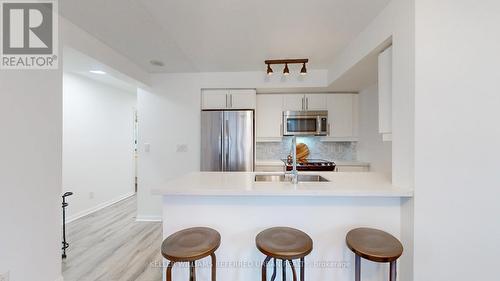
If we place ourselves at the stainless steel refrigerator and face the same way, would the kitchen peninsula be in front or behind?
in front

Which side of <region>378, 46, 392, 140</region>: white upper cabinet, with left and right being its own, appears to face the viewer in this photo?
left

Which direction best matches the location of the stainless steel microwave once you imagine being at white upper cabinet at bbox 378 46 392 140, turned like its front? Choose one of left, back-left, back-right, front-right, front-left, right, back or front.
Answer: front-right

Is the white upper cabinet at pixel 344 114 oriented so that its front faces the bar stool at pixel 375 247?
yes

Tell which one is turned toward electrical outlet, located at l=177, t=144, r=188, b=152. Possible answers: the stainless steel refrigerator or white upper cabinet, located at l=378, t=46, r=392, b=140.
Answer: the white upper cabinet

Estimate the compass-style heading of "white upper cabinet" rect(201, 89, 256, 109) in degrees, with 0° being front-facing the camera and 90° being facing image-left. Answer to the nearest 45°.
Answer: approximately 0°

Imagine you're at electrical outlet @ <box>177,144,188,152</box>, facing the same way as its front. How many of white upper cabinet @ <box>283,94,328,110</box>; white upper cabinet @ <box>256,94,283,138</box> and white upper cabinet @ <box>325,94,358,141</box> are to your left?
3

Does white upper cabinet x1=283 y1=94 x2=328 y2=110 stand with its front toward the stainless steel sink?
yes

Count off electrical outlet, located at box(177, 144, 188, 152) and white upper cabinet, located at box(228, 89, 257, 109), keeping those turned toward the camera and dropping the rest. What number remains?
2

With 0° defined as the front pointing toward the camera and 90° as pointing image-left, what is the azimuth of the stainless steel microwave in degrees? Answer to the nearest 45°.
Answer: approximately 0°

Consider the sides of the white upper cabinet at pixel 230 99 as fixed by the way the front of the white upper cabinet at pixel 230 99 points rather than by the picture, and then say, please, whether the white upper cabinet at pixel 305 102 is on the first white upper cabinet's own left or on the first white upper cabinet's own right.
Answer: on the first white upper cabinet's own left

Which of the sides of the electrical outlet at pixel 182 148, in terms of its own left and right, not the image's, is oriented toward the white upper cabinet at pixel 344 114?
left
